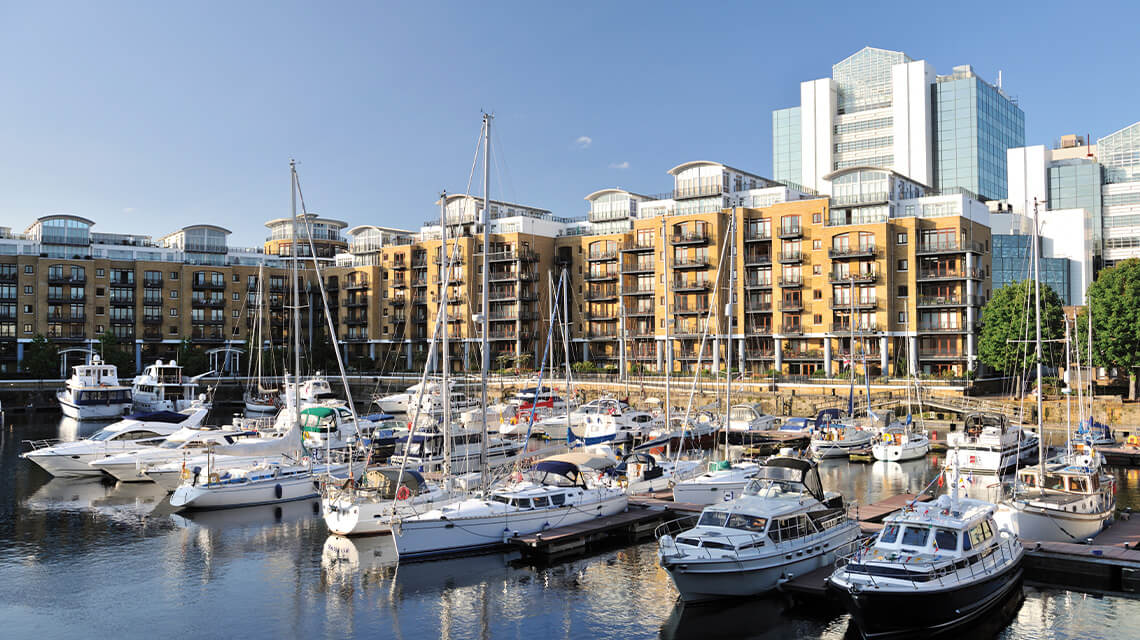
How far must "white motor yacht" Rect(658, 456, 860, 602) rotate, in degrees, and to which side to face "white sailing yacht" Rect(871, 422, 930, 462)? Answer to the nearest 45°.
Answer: approximately 135° to its right

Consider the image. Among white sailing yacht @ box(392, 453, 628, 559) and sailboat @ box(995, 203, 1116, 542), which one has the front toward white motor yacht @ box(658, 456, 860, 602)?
the sailboat

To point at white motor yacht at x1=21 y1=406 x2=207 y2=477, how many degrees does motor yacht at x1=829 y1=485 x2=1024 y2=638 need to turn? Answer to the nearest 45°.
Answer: approximately 45° to its right

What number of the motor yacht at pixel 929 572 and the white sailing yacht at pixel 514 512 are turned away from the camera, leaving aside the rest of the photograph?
0

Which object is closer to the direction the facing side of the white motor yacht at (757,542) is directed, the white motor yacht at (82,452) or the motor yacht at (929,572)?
the white motor yacht

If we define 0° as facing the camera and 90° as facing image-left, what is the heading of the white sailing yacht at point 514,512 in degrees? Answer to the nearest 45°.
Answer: approximately 45°

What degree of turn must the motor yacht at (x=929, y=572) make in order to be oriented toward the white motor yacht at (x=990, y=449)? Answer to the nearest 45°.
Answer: approximately 135° to its right

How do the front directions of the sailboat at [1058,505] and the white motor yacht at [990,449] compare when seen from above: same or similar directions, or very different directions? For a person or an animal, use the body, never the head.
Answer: very different directions
